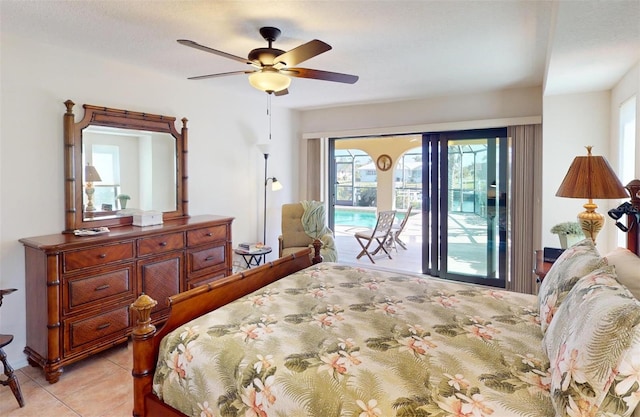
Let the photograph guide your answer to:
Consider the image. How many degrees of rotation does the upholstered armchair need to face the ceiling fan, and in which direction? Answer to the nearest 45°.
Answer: approximately 45° to its right

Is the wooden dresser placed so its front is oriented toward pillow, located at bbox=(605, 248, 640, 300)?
yes

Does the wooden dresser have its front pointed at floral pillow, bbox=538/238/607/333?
yes

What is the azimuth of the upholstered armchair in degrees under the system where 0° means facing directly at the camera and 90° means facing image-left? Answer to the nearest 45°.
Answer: approximately 315°

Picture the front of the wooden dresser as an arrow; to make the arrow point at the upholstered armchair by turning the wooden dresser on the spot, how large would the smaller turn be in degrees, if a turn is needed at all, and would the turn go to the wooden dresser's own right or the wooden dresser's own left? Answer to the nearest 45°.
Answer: approximately 90° to the wooden dresser's own left

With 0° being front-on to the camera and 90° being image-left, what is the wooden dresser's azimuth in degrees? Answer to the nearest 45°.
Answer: approximately 315°

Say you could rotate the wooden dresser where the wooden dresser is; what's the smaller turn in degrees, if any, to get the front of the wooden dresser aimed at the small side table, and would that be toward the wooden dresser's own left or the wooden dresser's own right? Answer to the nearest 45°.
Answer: approximately 90° to the wooden dresser's own left

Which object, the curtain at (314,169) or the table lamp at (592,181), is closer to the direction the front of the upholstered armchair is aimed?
the table lamp

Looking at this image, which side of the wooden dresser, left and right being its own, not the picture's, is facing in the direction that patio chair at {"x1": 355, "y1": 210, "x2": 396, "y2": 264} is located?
left

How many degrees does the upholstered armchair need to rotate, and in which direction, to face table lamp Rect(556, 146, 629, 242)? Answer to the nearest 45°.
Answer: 0° — it already faces it
